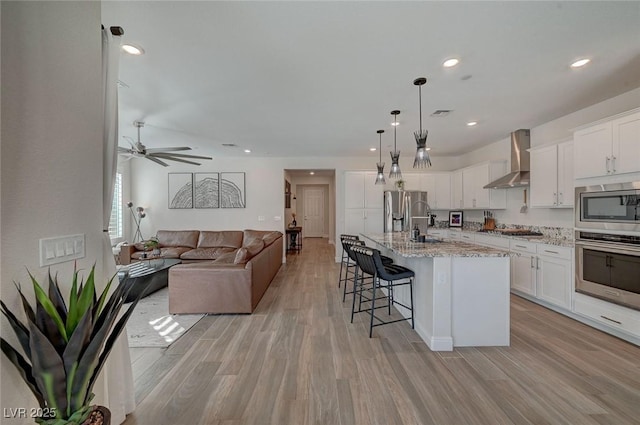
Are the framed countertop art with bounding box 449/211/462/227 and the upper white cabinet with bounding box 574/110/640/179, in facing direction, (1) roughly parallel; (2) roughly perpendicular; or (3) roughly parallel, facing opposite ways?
roughly perpendicular

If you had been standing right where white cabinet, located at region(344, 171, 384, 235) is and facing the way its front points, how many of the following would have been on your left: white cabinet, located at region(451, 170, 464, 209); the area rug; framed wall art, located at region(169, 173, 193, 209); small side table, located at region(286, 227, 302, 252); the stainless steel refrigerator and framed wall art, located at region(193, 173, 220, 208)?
2

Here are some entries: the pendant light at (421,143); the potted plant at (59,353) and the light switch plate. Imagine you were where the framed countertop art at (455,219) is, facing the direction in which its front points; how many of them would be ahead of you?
3

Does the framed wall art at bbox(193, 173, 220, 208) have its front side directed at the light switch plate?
yes

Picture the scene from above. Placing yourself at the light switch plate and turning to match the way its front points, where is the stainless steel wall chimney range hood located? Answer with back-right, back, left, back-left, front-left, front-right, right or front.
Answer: front-left

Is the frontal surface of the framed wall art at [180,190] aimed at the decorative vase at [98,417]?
yes

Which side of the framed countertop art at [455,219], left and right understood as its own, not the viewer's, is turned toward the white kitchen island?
front

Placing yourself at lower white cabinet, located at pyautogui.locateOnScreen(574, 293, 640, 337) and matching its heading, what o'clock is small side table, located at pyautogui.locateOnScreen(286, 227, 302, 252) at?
The small side table is roughly at 2 o'clock from the lower white cabinet.

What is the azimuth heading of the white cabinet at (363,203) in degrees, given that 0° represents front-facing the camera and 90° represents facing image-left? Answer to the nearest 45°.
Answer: approximately 0°

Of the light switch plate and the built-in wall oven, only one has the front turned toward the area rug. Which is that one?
the built-in wall oven

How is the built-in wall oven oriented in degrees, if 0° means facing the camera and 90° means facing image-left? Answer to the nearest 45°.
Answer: approximately 45°

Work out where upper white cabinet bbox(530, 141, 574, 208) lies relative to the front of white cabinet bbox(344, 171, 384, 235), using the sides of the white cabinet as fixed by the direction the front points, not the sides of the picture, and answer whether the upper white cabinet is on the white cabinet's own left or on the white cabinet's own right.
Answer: on the white cabinet's own left

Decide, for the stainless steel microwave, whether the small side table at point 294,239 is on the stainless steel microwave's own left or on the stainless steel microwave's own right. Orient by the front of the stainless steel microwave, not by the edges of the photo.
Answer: on the stainless steel microwave's own right

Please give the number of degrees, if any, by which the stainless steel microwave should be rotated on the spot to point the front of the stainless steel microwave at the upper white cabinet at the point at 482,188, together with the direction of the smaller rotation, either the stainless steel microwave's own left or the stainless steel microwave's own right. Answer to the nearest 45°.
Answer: approximately 90° to the stainless steel microwave's own right

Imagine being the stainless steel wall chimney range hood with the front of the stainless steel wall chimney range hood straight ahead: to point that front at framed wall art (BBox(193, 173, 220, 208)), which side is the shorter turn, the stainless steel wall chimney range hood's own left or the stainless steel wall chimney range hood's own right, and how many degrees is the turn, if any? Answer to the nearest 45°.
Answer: approximately 45° to the stainless steel wall chimney range hood's own right
